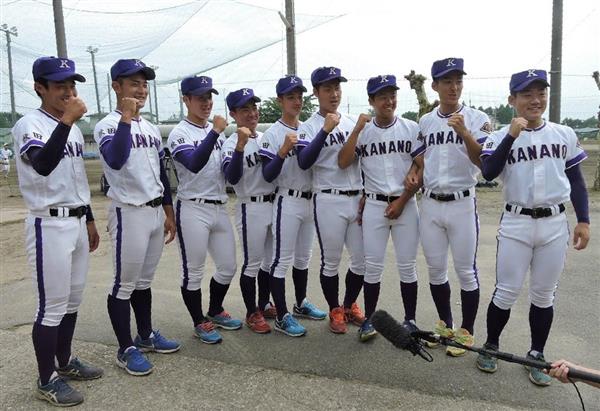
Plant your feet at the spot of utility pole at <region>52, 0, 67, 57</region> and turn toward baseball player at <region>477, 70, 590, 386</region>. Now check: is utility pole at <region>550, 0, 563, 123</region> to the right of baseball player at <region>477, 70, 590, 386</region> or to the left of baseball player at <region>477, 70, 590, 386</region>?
left

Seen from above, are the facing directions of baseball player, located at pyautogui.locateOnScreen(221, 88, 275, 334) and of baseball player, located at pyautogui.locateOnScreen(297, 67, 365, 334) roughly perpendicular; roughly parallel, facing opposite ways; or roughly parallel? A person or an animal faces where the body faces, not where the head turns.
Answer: roughly parallel

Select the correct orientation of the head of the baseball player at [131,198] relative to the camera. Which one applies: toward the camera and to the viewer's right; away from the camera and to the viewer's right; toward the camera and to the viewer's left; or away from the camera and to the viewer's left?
toward the camera and to the viewer's right

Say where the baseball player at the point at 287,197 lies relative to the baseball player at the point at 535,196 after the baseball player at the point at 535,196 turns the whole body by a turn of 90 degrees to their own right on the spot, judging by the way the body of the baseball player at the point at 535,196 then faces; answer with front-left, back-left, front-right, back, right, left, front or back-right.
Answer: front

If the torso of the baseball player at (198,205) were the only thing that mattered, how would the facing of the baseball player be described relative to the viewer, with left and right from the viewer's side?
facing the viewer and to the right of the viewer

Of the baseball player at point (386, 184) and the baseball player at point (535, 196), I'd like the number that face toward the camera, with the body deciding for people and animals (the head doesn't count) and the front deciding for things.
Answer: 2

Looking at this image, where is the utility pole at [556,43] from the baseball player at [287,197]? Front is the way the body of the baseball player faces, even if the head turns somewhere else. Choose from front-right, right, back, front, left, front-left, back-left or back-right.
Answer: left

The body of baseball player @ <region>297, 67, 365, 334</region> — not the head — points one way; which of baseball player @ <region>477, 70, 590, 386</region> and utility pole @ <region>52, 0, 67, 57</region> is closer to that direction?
the baseball player

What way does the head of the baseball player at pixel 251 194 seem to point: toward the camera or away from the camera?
toward the camera

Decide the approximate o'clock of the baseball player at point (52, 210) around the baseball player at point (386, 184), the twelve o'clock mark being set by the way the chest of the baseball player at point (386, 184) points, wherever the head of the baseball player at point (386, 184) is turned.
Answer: the baseball player at point (52, 210) is roughly at 2 o'clock from the baseball player at point (386, 184).

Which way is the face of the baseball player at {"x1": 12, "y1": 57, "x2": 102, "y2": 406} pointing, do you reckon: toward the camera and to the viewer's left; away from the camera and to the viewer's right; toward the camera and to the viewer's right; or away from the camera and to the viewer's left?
toward the camera and to the viewer's right

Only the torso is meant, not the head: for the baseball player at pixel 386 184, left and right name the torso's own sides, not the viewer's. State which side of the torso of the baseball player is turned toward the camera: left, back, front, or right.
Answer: front

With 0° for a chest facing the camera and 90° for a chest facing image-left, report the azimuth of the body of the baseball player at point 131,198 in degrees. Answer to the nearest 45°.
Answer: approximately 315°

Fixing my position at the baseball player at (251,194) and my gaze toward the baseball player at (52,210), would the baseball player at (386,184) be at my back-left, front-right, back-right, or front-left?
back-left

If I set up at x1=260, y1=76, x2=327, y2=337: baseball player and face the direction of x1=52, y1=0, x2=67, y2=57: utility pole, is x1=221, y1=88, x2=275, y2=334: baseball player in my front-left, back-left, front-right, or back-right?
front-left

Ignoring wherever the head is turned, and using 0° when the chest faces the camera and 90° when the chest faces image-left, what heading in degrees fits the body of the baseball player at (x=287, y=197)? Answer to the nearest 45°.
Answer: approximately 315°

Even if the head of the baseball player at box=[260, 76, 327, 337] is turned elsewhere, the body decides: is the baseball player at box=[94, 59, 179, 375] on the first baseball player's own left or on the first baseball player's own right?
on the first baseball player's own right

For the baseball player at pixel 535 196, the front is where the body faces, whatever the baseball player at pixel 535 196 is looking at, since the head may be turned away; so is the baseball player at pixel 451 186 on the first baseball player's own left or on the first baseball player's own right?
on the first baseball player's own right
